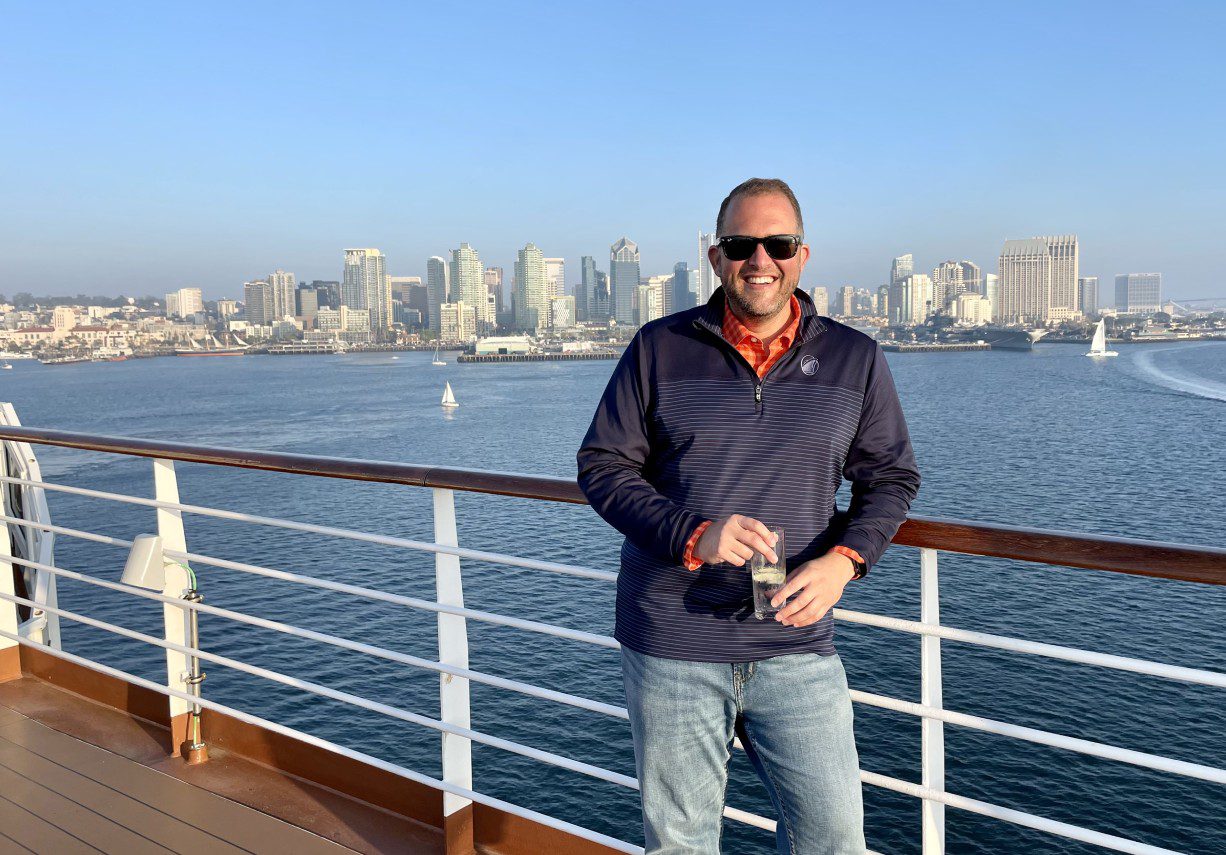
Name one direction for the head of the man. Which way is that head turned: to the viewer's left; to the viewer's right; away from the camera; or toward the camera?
toward the camera

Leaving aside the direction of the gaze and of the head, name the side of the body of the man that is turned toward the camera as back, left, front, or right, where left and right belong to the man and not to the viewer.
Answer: front
